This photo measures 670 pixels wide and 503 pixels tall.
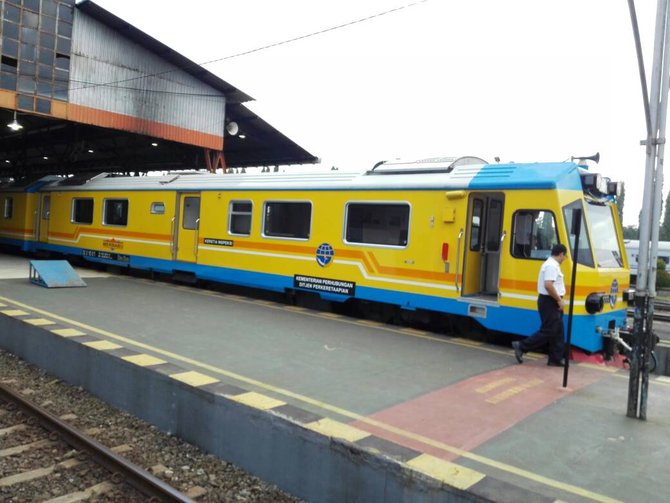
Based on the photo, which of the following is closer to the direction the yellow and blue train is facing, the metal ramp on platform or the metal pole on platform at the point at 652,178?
the metal pole on platform

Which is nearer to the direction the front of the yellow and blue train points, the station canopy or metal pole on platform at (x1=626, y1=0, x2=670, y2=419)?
the metal pole on platform

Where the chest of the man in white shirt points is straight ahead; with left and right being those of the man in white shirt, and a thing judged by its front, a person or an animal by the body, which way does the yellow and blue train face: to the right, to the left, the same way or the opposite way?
the same way

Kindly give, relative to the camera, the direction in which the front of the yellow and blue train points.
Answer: facing the viewer and to the right of the viewer

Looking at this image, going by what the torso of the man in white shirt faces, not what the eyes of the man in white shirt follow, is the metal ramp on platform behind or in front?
behind

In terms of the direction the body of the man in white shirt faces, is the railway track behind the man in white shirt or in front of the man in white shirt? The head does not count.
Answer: behind

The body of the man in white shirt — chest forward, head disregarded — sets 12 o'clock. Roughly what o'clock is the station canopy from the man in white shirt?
The station canopy is roughly at 7 o'clock from the man in white shirt.

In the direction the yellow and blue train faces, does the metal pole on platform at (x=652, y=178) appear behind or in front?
in front

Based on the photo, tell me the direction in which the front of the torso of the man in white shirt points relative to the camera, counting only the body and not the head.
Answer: to the viewer's right
